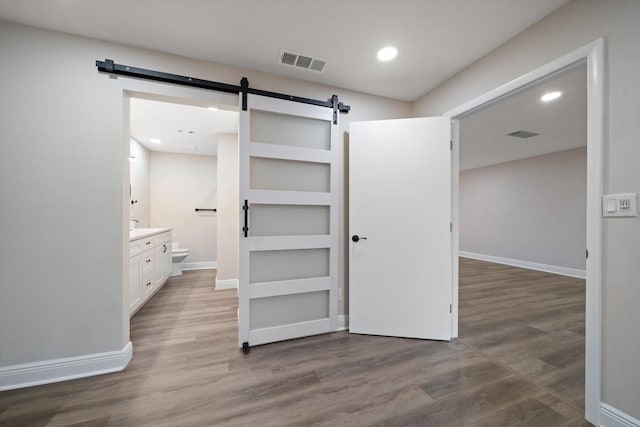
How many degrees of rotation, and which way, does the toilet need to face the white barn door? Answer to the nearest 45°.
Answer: approximately 90° to its right

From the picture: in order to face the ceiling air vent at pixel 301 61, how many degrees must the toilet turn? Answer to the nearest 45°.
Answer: approximately 90° to its right

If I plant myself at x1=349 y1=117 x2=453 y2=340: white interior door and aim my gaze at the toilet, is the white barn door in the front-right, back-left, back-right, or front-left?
front-left

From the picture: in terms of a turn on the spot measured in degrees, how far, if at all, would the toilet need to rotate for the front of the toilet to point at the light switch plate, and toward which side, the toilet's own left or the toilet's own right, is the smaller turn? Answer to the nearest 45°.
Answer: approximately 90° to the toilet's own right

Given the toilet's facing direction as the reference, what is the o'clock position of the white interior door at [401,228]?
The white interior door is roughly at 2 o'clock from the toilet.

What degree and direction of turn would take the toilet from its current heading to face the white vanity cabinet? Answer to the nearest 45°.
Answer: approximately 90° to its right

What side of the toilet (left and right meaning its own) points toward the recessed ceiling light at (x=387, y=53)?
right

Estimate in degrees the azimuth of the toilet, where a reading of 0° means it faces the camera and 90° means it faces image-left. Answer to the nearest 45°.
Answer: approximately 270°

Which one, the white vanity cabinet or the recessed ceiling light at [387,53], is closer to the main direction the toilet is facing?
the recessed ceiling light

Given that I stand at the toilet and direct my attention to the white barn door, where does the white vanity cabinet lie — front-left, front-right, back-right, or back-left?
front-right
